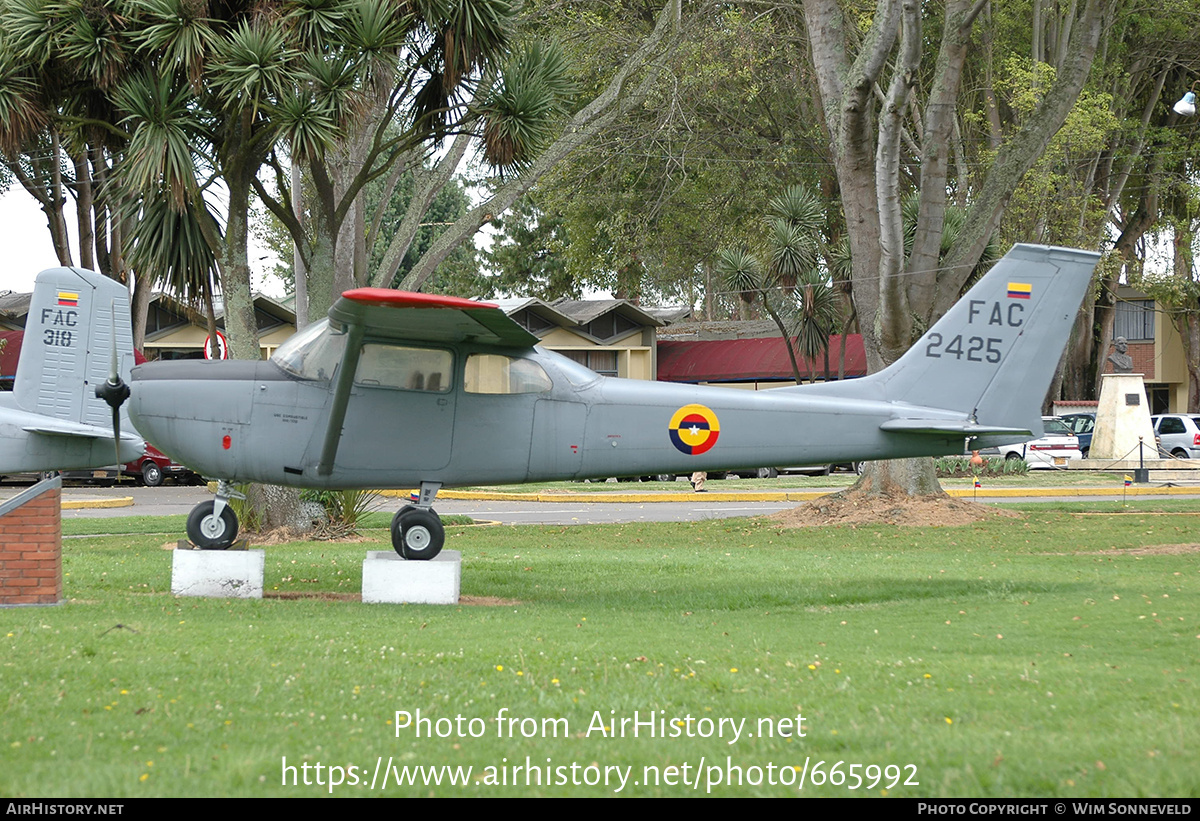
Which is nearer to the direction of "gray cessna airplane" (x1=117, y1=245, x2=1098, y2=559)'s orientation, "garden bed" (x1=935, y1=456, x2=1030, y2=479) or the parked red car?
the parked red car

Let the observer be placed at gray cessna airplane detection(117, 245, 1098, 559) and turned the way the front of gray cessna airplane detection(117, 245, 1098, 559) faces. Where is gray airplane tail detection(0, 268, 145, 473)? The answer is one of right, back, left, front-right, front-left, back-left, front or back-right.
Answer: front-right

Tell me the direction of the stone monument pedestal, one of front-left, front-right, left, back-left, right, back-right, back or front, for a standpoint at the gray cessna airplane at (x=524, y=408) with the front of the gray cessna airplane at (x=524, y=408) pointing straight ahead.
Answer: back-right

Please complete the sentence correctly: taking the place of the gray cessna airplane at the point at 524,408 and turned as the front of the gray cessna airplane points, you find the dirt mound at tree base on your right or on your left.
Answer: on your right

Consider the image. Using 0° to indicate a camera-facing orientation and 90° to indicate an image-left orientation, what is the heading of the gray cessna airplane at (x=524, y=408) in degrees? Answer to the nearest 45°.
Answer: approximately 90°
